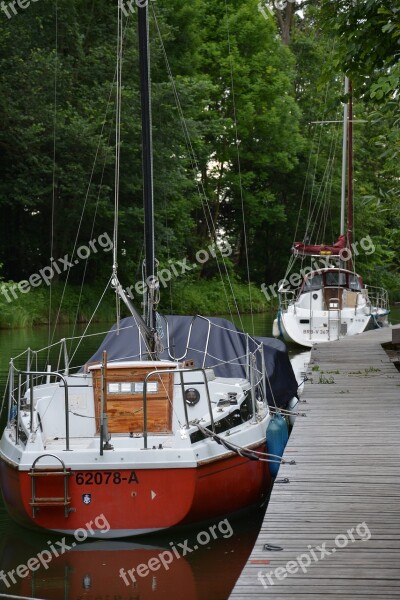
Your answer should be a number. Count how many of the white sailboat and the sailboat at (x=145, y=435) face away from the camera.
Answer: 2

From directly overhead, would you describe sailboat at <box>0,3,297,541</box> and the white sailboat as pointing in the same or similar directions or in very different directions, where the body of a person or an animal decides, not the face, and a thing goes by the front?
same or similar directions

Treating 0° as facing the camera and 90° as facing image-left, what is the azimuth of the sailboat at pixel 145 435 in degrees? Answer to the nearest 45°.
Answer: approximately 180°

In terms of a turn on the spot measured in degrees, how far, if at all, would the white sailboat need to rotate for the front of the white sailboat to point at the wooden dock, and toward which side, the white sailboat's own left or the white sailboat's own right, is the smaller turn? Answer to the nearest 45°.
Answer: approximately 180°

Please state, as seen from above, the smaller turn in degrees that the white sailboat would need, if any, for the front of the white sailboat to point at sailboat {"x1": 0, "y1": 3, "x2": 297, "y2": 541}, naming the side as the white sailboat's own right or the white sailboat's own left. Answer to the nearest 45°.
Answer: approximately 180°

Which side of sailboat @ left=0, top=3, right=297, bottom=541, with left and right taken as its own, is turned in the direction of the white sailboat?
front

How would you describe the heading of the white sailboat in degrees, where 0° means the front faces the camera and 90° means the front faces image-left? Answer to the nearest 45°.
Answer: approximately 180°

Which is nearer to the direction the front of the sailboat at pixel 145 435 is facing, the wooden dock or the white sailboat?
the white sailboat
